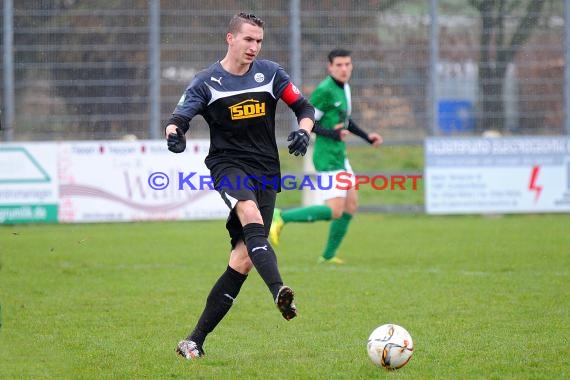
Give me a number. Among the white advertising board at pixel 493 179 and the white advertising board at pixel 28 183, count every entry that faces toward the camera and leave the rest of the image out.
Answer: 2

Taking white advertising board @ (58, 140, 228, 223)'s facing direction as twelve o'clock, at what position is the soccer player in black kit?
The soccer player in black kit is roughly at 12 o'clock from the white advertising board.

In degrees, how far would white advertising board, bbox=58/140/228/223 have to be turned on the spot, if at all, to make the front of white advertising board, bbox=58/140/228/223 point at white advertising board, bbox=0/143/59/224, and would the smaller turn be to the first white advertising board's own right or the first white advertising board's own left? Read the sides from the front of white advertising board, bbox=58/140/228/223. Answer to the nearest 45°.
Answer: approximately 90° to the first white advertising board's own right

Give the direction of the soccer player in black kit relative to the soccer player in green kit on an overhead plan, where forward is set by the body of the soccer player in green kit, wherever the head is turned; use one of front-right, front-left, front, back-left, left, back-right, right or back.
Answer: front-right

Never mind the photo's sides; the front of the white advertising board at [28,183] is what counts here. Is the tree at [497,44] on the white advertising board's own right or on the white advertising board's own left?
on the white advertising board's own left

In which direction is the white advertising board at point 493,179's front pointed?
toward the camera

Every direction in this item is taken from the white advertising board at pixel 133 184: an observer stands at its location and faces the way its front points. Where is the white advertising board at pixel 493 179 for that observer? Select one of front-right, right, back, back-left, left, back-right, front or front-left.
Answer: left

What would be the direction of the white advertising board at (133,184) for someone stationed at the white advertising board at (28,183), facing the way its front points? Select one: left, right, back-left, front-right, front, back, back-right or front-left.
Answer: left

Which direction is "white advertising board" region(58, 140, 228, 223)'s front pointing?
toward the camera

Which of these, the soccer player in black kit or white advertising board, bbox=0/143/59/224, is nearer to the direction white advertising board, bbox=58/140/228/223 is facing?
the soccer player in black kit

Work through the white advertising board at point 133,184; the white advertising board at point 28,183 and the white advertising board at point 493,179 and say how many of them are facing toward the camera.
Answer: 3

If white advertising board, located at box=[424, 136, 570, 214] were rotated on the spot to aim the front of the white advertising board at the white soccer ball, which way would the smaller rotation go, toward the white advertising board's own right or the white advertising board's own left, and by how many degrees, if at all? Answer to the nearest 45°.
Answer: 0° — it already faces it
